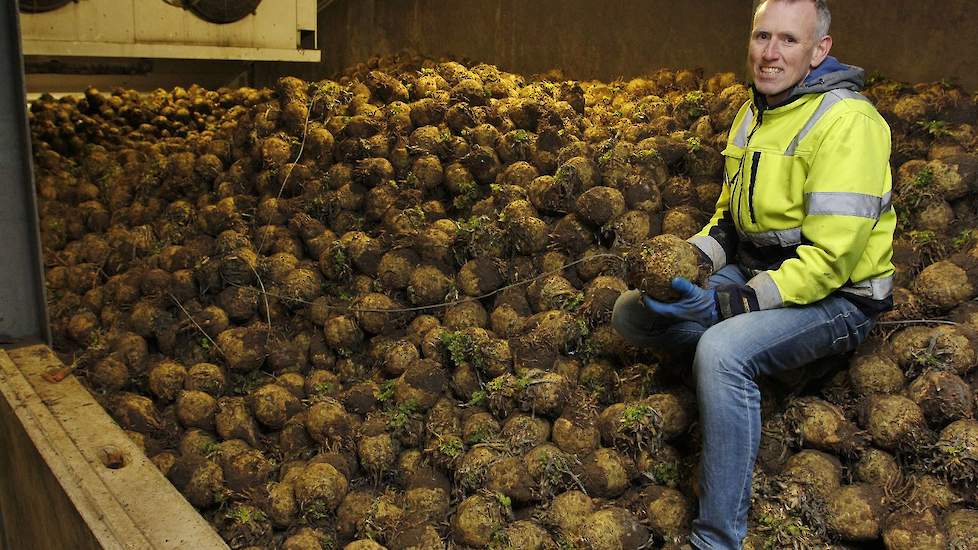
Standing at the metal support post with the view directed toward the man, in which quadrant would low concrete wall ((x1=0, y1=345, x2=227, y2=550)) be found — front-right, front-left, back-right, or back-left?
front-right

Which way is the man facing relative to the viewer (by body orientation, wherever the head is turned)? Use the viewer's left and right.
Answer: facing the viewer and to the left of the viewer

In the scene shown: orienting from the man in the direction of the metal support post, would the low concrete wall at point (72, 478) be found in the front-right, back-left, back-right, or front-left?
front-left

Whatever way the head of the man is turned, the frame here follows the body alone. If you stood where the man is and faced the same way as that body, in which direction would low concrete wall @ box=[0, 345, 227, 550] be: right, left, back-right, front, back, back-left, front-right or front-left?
front-right

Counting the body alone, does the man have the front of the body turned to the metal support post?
no
